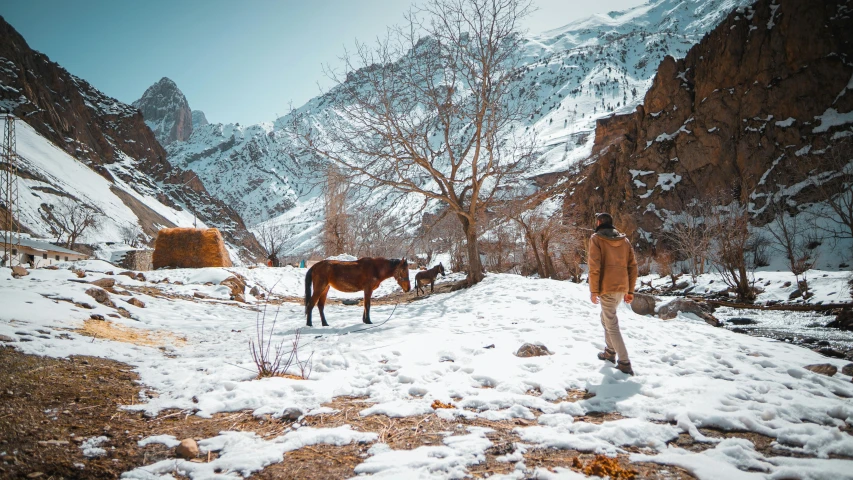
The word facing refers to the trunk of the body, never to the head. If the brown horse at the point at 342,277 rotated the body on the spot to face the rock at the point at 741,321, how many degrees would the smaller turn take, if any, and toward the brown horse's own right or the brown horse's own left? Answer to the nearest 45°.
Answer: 0° — it already faces it

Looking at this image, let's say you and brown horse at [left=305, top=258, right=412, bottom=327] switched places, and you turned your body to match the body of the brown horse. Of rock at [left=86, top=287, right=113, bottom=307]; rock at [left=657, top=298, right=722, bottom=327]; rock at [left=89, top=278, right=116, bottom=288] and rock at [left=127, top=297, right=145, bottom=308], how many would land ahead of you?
1

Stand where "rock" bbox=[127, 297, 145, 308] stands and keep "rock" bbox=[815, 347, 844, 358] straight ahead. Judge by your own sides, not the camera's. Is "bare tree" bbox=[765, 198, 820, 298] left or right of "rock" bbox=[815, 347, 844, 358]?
left

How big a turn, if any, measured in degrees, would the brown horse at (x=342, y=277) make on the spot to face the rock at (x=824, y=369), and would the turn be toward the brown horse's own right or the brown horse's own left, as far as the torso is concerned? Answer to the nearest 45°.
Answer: approximately 45° to the brown horse's own right

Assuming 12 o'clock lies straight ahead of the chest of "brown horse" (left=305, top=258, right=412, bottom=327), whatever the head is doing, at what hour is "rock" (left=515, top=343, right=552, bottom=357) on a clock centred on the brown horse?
The rock is roughly at 2 o'clock from the brown horse.

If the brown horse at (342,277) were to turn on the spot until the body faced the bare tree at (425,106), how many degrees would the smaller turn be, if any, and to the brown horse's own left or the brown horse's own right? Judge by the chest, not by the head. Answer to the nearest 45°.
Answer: approximately 45° to the brown horse's own left

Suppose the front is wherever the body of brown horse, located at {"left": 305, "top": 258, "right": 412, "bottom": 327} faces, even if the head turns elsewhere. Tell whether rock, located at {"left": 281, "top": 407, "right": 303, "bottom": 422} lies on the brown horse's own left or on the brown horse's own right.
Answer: on the brown horse's own right

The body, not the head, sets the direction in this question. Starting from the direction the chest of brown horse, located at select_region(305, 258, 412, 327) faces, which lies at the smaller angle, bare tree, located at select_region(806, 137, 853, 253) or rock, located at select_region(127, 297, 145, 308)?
the bare tree

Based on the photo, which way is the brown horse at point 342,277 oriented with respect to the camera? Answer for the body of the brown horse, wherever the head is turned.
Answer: to the viewer's right

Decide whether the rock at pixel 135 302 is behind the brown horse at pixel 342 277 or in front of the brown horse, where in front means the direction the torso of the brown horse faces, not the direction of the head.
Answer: behind

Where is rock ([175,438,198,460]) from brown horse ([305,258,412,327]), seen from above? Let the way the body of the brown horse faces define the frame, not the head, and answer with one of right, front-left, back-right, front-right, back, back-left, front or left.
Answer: right

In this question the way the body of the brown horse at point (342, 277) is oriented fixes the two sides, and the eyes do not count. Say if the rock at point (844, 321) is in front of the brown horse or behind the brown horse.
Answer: in front

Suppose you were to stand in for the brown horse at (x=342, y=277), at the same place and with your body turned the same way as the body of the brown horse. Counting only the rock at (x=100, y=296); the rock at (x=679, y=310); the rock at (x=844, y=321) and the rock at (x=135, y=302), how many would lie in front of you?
2

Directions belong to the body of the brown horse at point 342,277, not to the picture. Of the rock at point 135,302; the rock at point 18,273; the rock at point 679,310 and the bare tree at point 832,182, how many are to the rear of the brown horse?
2
